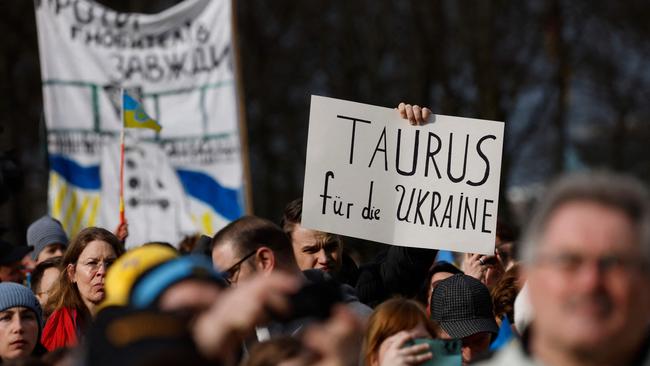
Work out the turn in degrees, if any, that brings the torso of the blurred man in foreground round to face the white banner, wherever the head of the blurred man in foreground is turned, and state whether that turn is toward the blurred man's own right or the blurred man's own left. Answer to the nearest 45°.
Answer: approximately 135° to the blurred man's own right

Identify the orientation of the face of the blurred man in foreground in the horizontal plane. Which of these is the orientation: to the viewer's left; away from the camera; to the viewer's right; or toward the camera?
toward the camera

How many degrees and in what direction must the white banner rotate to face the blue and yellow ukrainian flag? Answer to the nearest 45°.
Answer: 0° — it already faces it

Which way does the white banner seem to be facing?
toward the camera

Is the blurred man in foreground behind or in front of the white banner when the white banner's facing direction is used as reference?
in front

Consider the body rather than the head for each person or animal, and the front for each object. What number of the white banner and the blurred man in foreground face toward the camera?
2

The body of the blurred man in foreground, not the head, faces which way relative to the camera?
toward the camera
